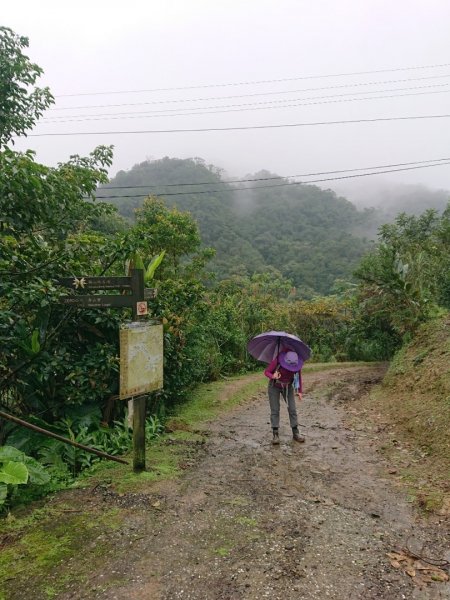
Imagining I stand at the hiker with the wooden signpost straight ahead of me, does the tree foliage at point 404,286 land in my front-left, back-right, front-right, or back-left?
back-right

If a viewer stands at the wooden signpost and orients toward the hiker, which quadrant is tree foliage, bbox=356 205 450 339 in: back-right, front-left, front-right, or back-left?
front-left

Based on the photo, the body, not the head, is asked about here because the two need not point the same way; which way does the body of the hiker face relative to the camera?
toward the camera

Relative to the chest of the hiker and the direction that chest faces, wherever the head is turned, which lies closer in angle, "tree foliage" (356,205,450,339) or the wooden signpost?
the wooden signpost

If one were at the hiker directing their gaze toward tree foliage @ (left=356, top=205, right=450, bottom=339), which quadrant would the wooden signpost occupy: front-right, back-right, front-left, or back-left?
back-left

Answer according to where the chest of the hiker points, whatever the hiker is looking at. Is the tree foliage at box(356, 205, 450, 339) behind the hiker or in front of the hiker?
behind

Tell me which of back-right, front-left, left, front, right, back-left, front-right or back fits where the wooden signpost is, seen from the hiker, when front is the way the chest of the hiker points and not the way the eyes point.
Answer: front-right
